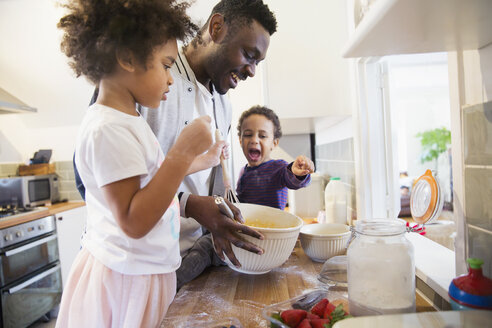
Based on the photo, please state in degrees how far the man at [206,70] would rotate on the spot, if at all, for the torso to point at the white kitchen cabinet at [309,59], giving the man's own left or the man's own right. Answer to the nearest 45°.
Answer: approximately 90° to the man's own left

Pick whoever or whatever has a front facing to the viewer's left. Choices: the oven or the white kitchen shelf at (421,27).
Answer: the white kitchen shelf

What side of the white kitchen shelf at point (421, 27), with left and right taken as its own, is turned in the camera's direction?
left

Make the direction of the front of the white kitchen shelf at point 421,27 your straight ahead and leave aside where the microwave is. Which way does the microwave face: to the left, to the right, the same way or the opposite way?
the opposite way

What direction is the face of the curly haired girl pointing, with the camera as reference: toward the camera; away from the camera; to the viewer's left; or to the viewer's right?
to the viewer's right

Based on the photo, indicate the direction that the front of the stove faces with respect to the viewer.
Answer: facing the viewer and to the right of the viewer

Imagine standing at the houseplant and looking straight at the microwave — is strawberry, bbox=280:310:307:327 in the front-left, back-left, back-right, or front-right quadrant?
front-left

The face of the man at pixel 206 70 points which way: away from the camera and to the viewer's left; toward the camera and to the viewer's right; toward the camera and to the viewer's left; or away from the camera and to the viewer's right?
toward the camera and to the viewer's right

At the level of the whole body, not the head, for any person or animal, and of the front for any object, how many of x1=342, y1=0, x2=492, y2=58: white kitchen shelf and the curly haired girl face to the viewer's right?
1

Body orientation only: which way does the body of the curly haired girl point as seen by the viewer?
to the viewer's right

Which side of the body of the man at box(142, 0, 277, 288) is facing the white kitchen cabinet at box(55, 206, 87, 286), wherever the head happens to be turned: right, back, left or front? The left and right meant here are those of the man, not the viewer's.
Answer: back

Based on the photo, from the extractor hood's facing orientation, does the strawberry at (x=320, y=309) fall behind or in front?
in front

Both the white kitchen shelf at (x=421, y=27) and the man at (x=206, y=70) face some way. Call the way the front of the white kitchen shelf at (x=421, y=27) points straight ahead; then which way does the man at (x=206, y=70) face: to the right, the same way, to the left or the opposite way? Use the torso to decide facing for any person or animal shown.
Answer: the opposite way

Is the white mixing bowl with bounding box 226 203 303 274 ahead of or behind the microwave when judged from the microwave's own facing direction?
ahead
